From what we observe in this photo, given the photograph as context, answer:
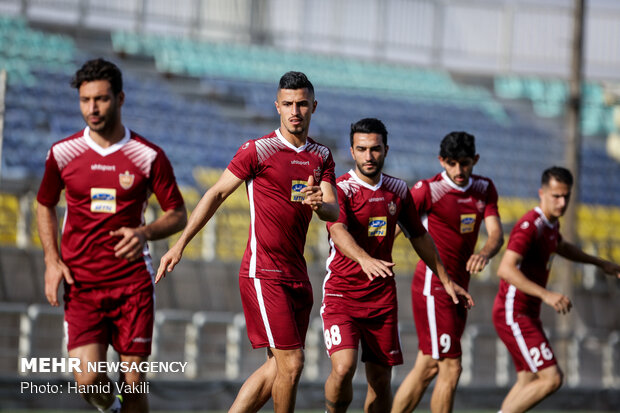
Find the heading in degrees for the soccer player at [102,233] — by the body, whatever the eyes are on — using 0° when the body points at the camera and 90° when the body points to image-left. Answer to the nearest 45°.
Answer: approximately 0°

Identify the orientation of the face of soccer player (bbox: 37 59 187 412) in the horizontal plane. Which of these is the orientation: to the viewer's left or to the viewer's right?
to the viewer's left

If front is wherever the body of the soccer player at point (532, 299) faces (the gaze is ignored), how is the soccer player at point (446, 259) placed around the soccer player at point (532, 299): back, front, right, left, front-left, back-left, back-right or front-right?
right

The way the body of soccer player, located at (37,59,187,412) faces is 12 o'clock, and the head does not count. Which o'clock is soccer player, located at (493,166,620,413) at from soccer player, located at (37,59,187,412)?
soccer player, located at (493,166,620,413) is roughly at 8 o'clock from soccer player, located at (37,59,187,412).

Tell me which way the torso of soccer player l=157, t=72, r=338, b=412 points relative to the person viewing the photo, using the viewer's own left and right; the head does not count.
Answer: facing the viewer and to the right of the viewer

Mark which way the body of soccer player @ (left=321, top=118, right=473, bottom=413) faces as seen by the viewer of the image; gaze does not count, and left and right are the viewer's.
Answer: facing the viewer

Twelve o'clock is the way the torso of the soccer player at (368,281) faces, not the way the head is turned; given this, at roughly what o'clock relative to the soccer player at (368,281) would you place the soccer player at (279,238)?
the soccer player at (279,238) is roughly at 1 o'clock from the soccer player at (368,281).

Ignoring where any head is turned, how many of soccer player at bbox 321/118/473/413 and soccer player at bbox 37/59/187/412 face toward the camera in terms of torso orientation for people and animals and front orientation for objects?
2

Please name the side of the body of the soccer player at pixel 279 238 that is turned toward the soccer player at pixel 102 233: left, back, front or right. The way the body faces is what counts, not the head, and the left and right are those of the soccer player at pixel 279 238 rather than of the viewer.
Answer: right

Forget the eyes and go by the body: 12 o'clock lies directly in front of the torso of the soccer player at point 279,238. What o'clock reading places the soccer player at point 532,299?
the soccer player at point 532,299 is roughly at 9 o'clock from the soccer player at point 279,238.

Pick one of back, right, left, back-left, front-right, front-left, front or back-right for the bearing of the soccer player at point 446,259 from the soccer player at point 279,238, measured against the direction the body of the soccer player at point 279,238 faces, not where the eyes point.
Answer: left
